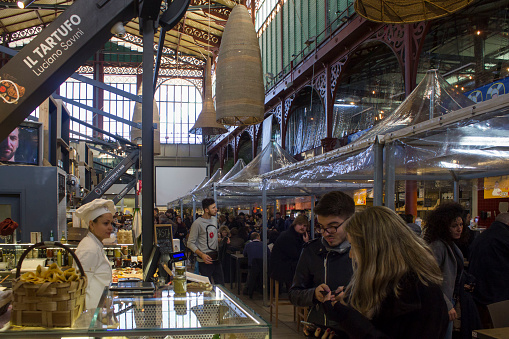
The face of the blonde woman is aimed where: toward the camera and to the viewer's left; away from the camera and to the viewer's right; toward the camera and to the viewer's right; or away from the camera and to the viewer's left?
away from the camera and to the viewer's left

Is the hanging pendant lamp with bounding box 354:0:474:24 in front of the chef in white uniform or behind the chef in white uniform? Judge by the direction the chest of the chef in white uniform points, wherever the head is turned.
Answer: in front

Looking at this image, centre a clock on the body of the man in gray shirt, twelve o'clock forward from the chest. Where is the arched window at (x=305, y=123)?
The arched window is roughly at 8 o'clock from the man in gray shirt.

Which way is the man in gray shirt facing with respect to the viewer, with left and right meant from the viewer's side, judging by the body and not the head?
facing the viewer and to the right of the viewer

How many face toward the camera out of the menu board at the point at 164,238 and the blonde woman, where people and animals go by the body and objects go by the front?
1

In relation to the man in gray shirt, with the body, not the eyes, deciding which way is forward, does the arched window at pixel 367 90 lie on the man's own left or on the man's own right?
on the man's own left

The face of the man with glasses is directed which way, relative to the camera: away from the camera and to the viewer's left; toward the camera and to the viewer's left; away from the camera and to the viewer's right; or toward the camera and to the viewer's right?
toward the camera and to the viewer's left

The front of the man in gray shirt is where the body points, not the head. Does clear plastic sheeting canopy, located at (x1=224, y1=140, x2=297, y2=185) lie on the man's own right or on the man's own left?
on the man's own left

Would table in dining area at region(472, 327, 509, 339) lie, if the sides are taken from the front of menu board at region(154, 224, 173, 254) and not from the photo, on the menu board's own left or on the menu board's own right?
on the menu board's own left
